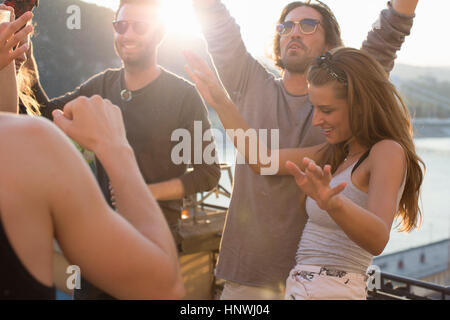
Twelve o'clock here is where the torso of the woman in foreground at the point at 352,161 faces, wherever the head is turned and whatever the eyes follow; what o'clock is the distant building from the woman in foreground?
The distant building is roughly at 5 o'clock from the woman in foreground.

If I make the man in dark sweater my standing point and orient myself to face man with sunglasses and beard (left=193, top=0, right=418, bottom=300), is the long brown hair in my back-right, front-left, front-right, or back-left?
front-right

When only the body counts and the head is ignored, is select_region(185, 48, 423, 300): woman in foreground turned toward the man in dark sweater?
no

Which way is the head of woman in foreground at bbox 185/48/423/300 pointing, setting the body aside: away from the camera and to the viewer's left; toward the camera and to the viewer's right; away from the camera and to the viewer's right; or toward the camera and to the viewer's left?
toward the camera and to the viewer's left

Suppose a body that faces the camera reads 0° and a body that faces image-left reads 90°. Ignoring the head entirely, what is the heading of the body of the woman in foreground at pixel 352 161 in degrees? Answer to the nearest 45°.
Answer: approximately 45°
